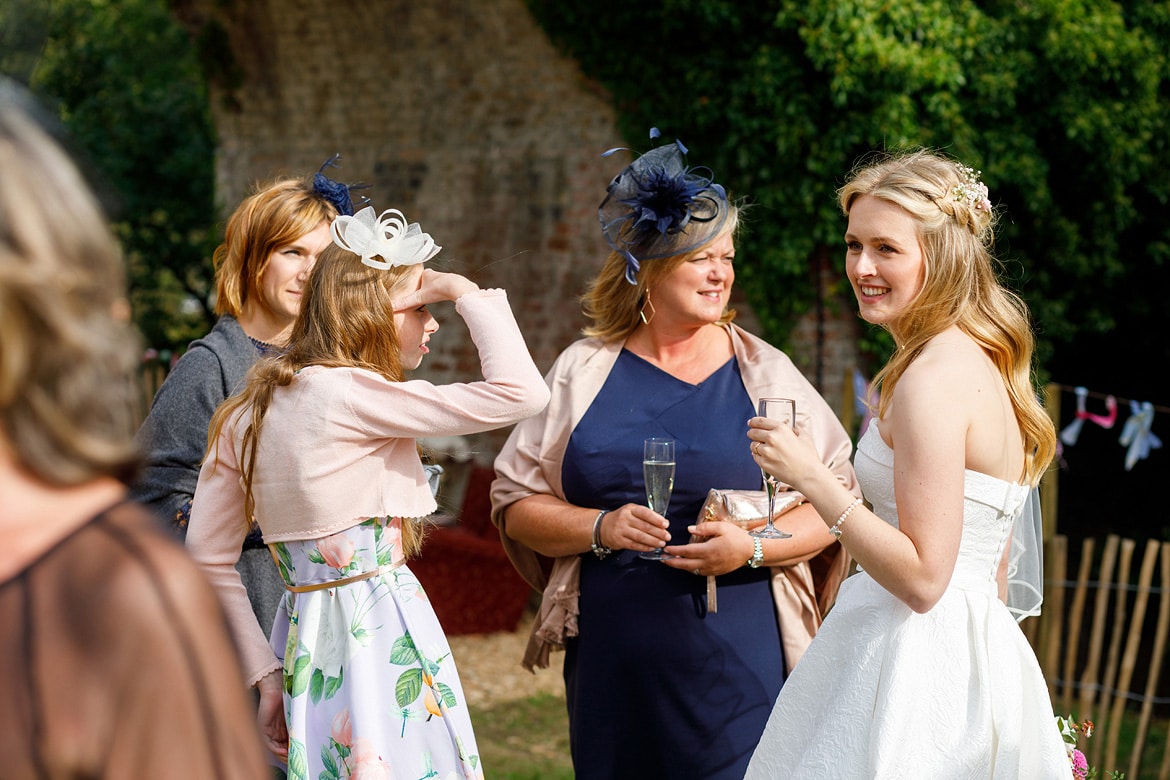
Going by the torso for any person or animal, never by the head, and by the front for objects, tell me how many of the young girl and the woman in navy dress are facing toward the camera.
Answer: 1

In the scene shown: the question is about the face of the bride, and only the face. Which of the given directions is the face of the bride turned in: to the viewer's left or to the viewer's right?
to the viewer's left

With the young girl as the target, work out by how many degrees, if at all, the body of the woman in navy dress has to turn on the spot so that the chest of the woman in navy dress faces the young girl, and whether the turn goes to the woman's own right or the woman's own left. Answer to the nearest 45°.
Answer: approximately 45° to the woman's own right

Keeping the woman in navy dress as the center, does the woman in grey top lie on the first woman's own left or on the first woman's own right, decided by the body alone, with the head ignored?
on the first woman's own right

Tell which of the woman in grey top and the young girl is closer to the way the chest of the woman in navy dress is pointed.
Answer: the young girl

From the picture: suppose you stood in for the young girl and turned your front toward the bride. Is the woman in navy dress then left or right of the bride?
left

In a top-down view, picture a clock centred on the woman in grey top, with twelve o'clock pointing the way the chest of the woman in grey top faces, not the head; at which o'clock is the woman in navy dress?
The woman in navy dress is roughly at 11 o'clock from the woman in grey top.

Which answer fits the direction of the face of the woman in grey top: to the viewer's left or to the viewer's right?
to the viewer's right

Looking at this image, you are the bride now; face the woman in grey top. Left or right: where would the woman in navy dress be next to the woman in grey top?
right

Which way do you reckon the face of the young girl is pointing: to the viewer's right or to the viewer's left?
to the viewer's right

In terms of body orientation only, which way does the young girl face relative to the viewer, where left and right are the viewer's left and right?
facing away from the viewer and to the right of the viewer

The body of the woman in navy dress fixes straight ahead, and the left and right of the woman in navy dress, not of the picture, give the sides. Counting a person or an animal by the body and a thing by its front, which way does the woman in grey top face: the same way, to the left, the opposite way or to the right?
to the left

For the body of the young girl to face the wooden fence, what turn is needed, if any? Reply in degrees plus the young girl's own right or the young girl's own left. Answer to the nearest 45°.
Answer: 0° — they already face it
